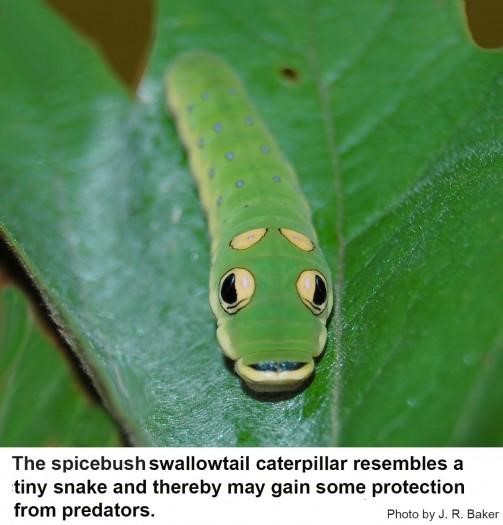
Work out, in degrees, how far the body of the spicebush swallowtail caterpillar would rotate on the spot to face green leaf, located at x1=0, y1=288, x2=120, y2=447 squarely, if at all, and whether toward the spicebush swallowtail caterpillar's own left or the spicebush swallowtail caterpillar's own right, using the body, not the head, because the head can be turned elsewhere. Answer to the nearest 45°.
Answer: approximately 90° to the spicebush swallowtail caterpillar's own right

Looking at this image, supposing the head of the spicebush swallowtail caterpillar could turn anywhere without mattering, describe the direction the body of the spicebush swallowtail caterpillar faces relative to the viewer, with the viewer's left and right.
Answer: facing the viewer
